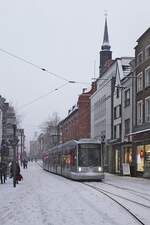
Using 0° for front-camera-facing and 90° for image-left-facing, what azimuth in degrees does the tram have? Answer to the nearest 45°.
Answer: approximately 315°
